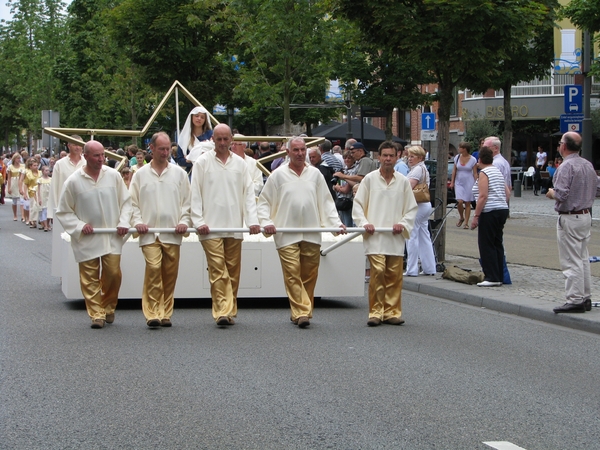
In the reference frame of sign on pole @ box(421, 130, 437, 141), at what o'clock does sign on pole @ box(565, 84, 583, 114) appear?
sign on pole @ box(565, 84, 583, 114) is roughly at 10 o'clock from sign on pole @ box(421, 130, 437, 141).

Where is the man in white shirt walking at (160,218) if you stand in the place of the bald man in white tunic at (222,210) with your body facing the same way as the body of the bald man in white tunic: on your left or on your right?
on your right

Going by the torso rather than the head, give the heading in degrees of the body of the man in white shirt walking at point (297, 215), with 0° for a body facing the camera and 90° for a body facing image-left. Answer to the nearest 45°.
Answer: approximately 0°

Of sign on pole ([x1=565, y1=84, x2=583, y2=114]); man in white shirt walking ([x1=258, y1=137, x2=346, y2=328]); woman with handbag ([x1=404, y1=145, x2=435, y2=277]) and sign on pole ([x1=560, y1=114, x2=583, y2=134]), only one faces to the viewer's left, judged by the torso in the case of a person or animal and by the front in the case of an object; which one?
the woman with handbag

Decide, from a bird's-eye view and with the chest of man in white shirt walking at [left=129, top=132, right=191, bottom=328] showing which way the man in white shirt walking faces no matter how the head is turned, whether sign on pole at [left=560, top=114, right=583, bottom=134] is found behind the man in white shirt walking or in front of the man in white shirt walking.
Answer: behind

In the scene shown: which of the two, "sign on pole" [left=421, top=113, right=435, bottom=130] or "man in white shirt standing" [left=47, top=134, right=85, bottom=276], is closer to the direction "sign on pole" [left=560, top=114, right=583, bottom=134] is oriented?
the man in white shirt standing

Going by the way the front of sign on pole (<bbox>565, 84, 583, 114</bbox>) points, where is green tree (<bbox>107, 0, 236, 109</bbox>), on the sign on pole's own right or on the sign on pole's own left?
on the sign on pole's own right

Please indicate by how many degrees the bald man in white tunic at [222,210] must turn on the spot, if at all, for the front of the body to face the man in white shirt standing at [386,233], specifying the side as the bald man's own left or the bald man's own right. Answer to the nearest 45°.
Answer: approximately 90° to the bald man's own left

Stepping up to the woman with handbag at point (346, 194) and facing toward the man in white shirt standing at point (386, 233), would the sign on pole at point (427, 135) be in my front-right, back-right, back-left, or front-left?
back-left

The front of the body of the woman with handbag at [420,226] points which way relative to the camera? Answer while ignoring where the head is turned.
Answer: to the viewer's left
